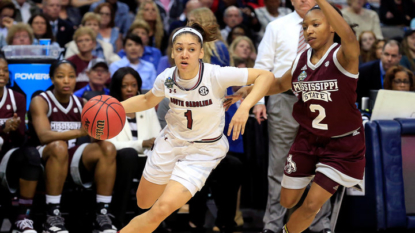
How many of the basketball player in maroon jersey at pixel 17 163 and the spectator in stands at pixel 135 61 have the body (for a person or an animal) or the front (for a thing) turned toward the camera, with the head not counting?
2

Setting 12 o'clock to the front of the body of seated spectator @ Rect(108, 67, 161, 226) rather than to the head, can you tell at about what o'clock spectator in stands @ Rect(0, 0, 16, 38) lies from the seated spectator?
The spectator in stands is roughly at 5 o'clock from the seated spectator.

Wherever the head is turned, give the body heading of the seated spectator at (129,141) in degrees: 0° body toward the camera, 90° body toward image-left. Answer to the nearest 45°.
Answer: approximately 0°

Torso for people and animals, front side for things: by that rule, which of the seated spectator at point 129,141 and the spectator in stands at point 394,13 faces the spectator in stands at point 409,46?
the spectator in stands at point 394,13

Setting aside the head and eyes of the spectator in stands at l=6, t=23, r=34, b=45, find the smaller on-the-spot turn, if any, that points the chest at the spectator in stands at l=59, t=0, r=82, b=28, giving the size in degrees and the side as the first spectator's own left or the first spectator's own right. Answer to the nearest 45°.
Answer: approximately 135° to the first spectator's own left

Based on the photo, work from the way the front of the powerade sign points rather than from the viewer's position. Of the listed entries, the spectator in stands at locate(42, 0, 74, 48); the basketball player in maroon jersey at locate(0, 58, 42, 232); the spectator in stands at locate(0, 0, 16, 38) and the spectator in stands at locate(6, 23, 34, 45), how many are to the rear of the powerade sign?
3

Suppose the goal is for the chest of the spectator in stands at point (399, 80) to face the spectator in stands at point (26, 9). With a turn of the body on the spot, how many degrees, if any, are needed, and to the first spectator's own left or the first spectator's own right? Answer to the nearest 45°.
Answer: approximately 90° to the first spectator's own right

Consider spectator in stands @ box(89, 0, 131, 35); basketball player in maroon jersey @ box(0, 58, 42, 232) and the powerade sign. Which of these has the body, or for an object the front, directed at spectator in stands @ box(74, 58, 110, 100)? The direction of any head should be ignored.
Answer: spectator in stands @ box(89, 0, 131, 35)
